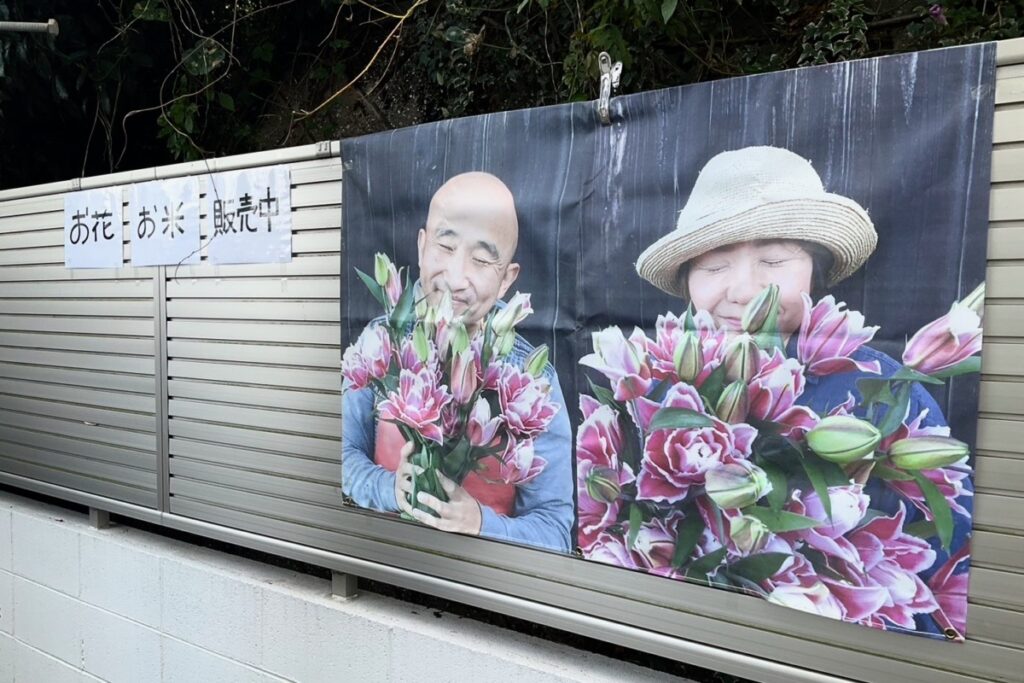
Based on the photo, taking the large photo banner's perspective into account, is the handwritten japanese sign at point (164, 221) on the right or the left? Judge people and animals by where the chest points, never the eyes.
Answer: on its right

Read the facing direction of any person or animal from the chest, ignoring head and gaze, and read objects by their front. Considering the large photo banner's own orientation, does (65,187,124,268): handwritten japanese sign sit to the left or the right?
on its right

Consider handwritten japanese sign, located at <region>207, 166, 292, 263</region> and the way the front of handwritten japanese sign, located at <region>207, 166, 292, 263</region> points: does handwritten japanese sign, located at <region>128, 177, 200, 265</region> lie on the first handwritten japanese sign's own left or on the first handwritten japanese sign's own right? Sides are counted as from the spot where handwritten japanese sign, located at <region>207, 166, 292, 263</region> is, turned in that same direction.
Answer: on the first handwritten japanese sign's own right

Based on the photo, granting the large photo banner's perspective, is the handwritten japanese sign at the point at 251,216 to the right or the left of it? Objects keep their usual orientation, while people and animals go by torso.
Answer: on its right

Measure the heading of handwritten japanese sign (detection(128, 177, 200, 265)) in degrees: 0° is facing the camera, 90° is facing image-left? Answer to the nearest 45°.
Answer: approximately 45°

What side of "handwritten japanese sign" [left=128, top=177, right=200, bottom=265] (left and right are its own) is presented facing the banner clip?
left

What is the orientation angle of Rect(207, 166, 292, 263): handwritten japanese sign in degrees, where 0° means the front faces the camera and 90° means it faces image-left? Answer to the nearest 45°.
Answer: approximately 45°

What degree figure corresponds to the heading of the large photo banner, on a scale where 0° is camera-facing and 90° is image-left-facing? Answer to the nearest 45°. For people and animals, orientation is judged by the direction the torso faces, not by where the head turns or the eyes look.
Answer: approximately 45°
